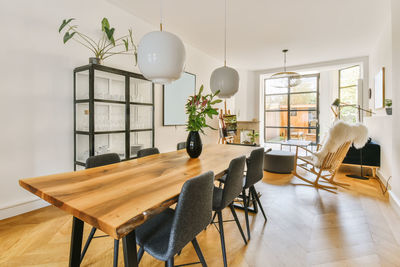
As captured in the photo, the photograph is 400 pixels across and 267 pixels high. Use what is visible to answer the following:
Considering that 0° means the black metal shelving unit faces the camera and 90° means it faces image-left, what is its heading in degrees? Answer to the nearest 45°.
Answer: approximately 315°

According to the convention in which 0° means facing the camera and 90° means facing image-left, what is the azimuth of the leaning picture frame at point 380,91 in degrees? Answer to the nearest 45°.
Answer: approximately 90°

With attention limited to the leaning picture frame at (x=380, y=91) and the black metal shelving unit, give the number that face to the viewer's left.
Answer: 1

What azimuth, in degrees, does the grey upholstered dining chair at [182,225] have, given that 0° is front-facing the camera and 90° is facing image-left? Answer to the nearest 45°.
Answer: approximately 135°

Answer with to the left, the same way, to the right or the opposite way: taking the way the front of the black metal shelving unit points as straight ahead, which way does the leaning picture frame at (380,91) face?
the opposite way

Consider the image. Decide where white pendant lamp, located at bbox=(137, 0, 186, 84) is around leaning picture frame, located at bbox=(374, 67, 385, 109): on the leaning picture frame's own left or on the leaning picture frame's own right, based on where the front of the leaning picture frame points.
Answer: on the leaning picture frame's own left

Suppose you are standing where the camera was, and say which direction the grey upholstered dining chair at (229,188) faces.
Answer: facing away from the viewer and to the left of the viewer

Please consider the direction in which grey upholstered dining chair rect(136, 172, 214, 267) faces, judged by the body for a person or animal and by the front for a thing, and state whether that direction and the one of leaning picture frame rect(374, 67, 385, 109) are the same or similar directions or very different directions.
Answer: same or similar directions

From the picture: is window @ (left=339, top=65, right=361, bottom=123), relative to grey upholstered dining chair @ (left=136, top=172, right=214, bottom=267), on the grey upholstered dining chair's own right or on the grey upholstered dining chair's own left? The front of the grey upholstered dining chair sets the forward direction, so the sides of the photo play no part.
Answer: on the grey upholstered dining chair's own right

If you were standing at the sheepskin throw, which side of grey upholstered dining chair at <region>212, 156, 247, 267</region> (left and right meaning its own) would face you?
right

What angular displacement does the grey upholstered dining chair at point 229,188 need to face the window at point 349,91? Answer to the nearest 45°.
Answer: approximately 90° to its right

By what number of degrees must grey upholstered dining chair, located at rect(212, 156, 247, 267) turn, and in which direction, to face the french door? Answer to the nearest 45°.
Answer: approximately 45° to its right

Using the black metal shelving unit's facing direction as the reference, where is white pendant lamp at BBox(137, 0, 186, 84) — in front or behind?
in front

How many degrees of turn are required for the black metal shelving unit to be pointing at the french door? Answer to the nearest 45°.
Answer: approximately 90° to its left
